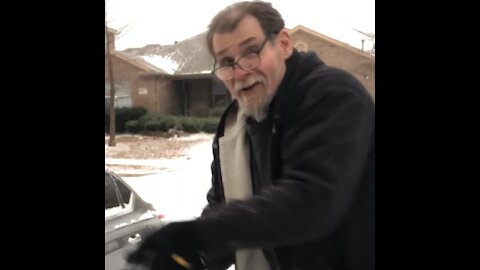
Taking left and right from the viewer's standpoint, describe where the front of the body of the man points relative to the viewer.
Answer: facing the viewer and to the left of the viewer
